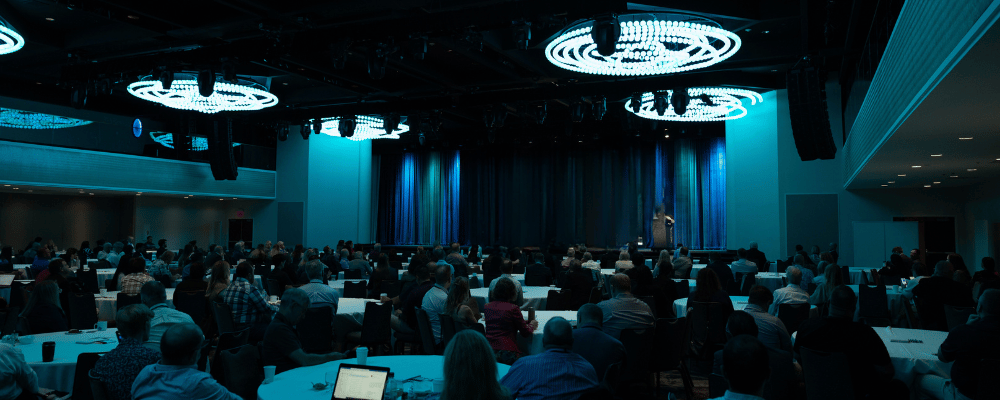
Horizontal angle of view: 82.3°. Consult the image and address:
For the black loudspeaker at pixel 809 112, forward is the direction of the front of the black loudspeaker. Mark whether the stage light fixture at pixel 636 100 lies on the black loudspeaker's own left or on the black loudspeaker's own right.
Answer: on the black loudspeaker's own right

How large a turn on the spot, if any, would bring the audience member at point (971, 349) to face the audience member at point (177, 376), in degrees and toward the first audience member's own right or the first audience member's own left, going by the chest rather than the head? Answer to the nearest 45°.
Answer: approximately 90° to the first audience member's own left

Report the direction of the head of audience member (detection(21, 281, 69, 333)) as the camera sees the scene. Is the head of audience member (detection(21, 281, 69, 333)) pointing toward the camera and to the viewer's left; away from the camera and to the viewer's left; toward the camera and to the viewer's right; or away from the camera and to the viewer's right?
away from the camera and to the viewer's right

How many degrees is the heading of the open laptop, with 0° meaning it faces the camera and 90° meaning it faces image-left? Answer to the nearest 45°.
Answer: approximately 0°

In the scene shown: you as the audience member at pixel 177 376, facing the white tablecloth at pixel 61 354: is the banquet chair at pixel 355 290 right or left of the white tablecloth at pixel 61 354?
right

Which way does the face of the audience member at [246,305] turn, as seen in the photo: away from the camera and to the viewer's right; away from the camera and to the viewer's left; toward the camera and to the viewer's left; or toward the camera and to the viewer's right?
away from the camera and to the viewer's right

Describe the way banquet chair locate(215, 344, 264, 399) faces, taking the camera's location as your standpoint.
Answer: facing away from the viewer and to the right of the viewer

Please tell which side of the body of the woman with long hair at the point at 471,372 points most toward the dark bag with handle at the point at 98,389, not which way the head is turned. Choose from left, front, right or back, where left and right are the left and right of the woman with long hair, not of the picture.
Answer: left

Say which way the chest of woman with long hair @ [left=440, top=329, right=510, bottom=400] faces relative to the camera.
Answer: away from the camera

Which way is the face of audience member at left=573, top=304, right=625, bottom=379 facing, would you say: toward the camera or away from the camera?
away from the camera

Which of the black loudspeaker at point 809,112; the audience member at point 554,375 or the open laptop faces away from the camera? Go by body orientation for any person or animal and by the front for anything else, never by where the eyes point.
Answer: the audience member

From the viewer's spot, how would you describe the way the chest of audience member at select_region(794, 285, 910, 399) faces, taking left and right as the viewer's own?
facing away from the viewer
